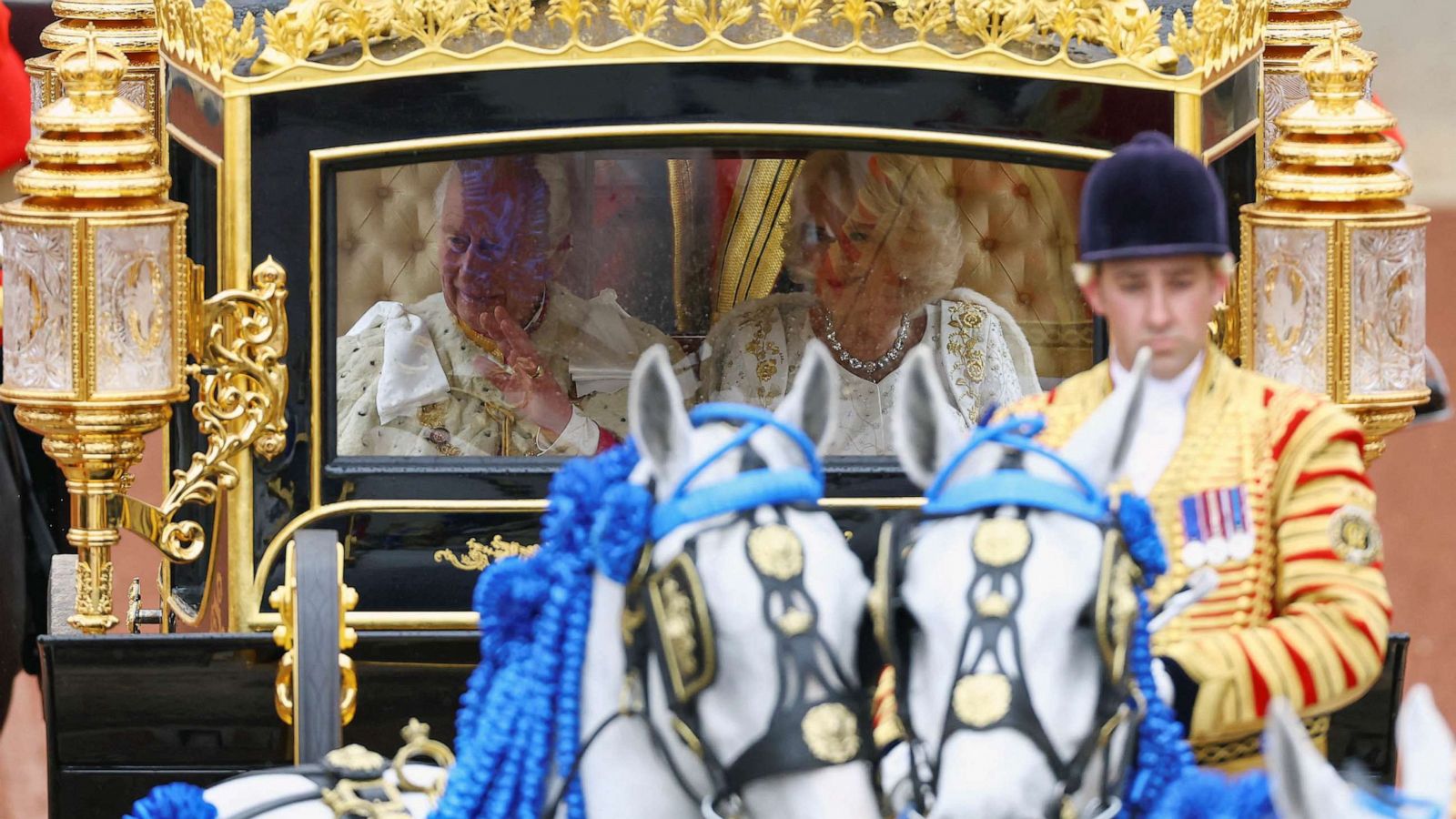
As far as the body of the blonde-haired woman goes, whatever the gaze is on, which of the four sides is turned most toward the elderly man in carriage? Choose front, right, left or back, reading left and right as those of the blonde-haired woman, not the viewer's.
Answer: right

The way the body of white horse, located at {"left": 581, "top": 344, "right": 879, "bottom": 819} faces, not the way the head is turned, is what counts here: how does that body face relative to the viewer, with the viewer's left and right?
facing the viewer and to the right of the viewer

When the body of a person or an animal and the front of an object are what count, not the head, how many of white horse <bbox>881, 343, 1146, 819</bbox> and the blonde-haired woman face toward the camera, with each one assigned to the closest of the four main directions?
2

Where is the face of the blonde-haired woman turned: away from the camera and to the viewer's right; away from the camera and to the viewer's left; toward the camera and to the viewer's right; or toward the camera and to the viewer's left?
toward the camera and to the viewer's left

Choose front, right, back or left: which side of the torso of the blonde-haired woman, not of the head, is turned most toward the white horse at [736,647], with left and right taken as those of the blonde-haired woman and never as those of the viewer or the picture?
front

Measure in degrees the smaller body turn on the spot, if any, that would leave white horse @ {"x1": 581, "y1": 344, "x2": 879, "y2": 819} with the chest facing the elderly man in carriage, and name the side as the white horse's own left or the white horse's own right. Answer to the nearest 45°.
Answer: approximately 135° to the white horse's own left

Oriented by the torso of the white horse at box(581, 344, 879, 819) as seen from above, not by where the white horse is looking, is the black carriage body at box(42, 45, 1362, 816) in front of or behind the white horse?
behind
